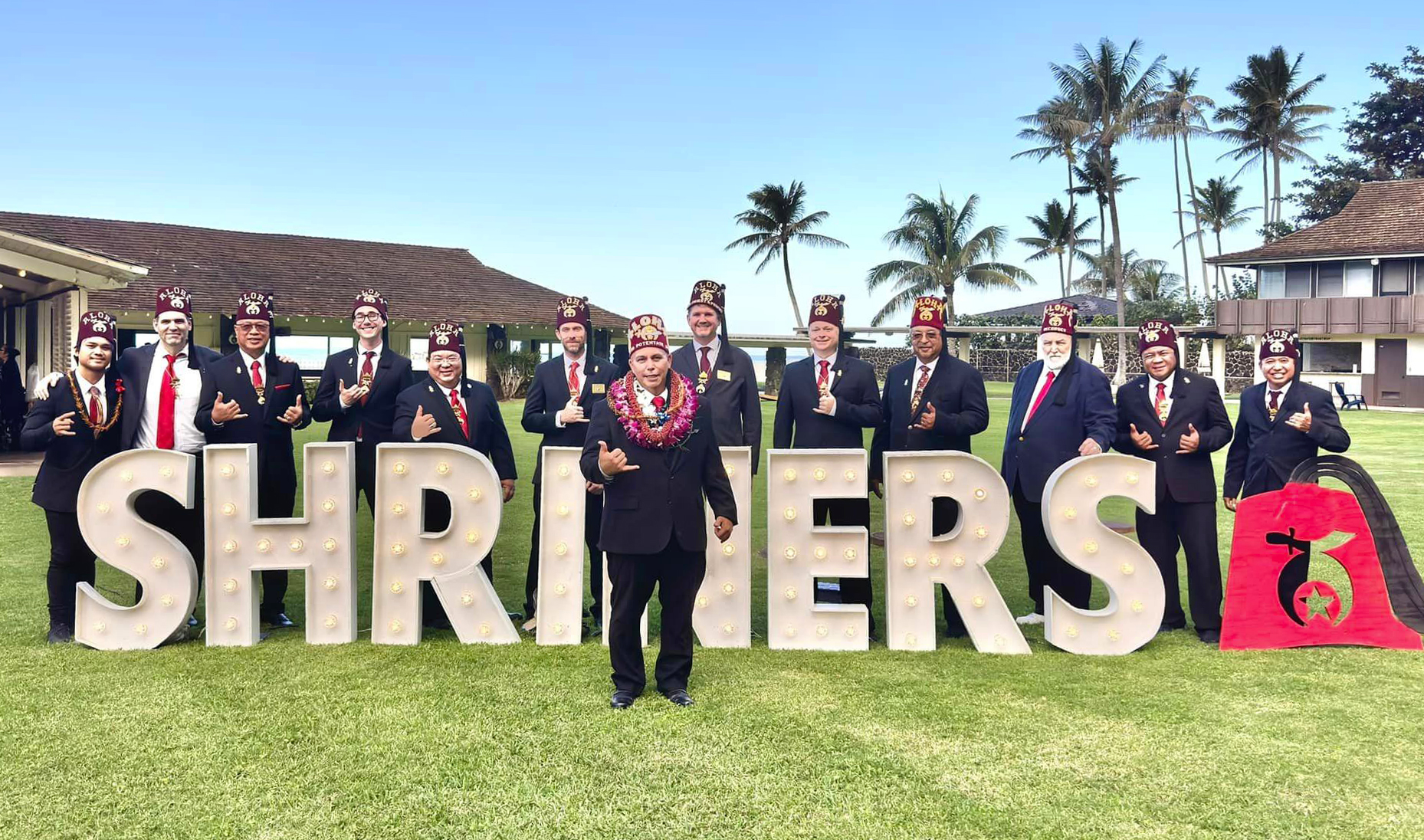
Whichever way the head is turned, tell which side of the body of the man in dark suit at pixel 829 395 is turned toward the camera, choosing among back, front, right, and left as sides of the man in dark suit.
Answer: front

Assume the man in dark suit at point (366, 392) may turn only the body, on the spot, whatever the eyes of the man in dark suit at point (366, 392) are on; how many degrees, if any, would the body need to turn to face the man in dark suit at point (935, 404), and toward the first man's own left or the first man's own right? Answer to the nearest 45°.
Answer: approximately 45° to the first man's own left

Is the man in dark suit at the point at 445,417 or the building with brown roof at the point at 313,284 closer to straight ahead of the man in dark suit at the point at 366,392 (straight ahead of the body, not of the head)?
the man in dark suit

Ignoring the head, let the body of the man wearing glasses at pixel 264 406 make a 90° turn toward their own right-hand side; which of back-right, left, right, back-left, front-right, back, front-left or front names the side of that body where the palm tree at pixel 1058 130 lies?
back-right

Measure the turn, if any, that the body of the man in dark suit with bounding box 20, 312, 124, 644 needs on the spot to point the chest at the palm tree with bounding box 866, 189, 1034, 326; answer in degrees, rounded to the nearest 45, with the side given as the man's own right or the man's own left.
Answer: approximately 90° to the man's own left

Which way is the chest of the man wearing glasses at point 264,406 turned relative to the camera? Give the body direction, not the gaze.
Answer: toward the camera

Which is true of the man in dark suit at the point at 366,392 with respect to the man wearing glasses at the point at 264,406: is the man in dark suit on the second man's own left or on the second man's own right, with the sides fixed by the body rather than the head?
on the second man's own left

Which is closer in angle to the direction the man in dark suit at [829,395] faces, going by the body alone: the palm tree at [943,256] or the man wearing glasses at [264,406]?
the man wearing glasses

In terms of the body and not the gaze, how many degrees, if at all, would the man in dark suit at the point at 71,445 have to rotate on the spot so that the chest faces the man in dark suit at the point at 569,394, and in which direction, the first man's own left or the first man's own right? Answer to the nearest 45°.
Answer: approximately 45° to the first man's own left

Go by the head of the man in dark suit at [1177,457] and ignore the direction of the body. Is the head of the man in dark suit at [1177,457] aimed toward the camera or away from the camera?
toward the camera

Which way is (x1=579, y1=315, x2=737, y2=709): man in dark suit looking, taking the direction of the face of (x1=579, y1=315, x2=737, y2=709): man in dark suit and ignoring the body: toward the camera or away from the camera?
toward the camera

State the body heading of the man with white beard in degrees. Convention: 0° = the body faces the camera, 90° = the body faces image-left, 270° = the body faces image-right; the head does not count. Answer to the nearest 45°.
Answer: approximately 45°

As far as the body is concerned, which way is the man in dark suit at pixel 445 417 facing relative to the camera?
toward the camera

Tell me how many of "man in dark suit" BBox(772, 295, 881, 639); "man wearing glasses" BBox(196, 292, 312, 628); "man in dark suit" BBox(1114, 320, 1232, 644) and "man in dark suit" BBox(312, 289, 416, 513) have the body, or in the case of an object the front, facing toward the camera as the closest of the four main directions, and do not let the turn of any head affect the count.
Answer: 4

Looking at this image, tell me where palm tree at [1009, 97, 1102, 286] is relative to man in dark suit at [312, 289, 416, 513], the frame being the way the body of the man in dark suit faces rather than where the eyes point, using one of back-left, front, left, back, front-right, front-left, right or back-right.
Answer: back-left

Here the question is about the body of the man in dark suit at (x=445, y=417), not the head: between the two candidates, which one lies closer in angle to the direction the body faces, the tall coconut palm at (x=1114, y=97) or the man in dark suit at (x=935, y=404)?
the man in dark suit

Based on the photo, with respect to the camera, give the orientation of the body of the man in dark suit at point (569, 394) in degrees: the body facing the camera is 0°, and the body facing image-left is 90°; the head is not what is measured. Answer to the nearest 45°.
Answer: approximately 0°

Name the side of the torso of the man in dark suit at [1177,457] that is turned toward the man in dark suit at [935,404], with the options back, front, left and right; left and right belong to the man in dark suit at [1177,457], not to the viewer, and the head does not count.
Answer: right
